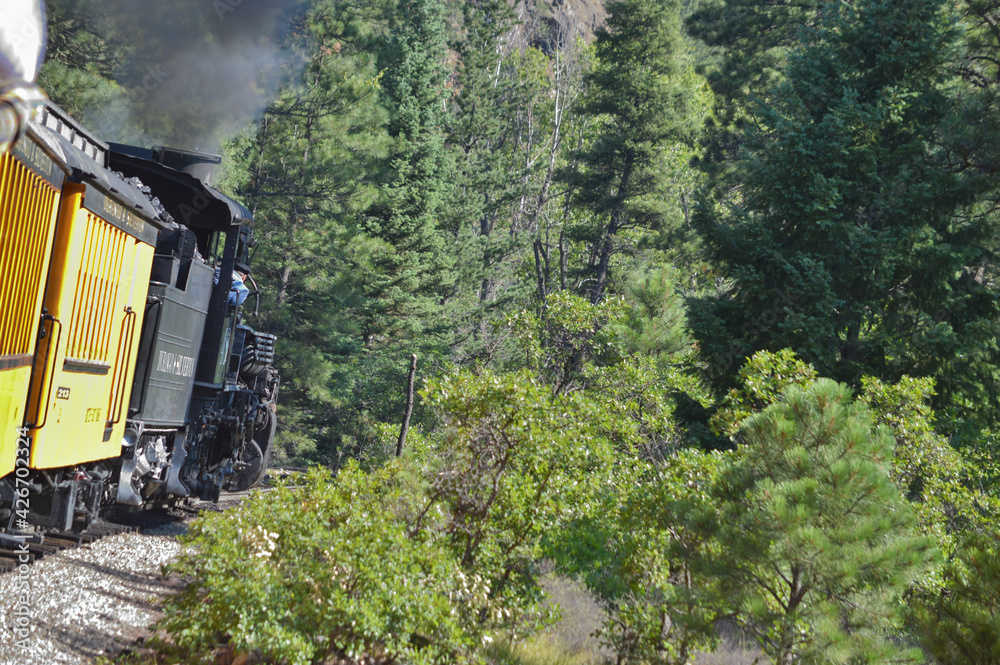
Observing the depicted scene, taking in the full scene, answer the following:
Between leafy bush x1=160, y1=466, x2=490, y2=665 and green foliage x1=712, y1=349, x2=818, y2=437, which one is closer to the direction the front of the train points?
the green foliage

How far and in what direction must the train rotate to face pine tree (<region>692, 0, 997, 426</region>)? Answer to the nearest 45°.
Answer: approximately 45° to its right

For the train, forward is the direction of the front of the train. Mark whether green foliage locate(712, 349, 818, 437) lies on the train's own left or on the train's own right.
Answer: on the train's own right

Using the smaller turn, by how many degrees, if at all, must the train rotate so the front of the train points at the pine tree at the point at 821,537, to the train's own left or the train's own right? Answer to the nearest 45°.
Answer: approximately 90° to the train's own right

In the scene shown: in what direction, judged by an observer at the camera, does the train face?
facing away from the viewer and to the right of the viewer

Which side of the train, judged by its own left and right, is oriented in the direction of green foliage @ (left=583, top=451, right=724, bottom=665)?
right

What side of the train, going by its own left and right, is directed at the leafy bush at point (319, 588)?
right

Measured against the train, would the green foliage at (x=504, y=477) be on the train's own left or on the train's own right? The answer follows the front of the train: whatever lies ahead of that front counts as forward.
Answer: on the train's own right
